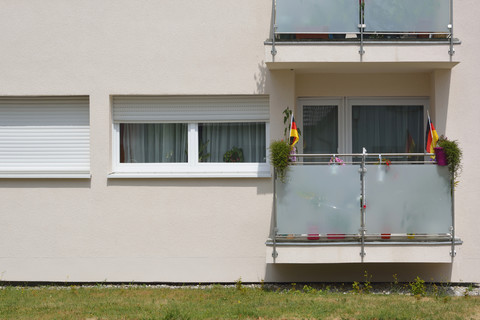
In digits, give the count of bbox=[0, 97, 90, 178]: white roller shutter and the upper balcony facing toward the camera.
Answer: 2

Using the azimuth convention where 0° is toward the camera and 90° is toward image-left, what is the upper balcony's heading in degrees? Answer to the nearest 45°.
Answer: approximately 0°

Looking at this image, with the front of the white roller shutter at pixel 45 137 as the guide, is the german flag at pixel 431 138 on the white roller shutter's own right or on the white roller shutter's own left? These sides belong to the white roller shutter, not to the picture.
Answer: on the white roller shutter's own left

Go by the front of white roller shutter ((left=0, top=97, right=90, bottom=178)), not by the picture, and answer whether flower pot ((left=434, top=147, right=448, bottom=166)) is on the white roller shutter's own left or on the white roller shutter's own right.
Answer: on the white roller shutter's own left

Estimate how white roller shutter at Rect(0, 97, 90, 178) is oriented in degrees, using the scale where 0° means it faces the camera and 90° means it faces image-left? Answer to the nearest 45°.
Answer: approximately 0°

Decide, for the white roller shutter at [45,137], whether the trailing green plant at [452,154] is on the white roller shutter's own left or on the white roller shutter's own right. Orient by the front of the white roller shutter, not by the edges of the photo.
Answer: on the white roller shutter's own left
